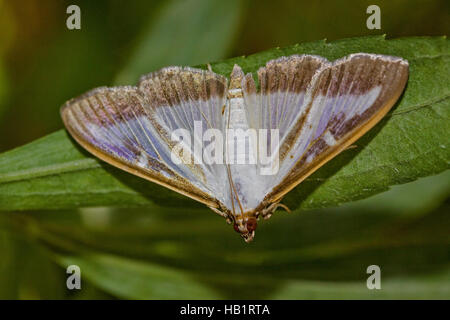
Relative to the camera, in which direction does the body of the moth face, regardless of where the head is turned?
toward the camera

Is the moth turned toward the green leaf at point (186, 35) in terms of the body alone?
no

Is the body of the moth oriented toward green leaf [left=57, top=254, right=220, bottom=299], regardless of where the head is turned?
no
